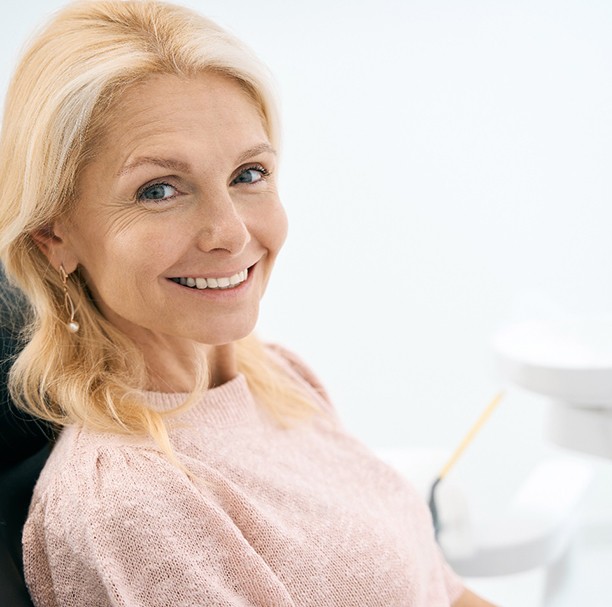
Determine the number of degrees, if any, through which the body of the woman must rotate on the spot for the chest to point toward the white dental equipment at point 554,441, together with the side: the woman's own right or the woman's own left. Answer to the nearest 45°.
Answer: approximately 90° to the woman's own left

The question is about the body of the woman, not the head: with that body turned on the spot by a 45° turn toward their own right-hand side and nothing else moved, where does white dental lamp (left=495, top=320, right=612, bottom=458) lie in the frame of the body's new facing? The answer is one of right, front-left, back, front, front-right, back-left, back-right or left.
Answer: back-left

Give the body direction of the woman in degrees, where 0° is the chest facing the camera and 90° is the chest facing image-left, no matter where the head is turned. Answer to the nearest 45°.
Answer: approximately 315°
